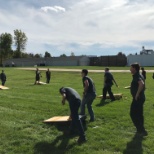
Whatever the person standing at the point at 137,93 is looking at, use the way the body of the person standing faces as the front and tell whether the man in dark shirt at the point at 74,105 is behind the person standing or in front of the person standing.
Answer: in front

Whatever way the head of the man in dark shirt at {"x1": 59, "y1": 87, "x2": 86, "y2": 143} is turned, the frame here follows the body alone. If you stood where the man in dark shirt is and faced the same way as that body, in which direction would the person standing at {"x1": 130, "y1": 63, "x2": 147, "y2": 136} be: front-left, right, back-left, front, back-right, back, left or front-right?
back

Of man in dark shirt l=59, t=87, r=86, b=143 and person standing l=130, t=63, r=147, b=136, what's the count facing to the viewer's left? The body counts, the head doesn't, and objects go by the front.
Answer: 2

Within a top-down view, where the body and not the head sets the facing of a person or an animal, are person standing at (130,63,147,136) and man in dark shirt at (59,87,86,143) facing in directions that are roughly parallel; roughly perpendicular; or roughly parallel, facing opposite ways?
roughly parallel

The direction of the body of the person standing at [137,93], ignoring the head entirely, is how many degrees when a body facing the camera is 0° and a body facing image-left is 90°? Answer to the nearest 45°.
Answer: approximately 90°

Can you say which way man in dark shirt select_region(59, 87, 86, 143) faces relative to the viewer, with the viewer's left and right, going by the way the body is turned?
facing to the left of the viewer
